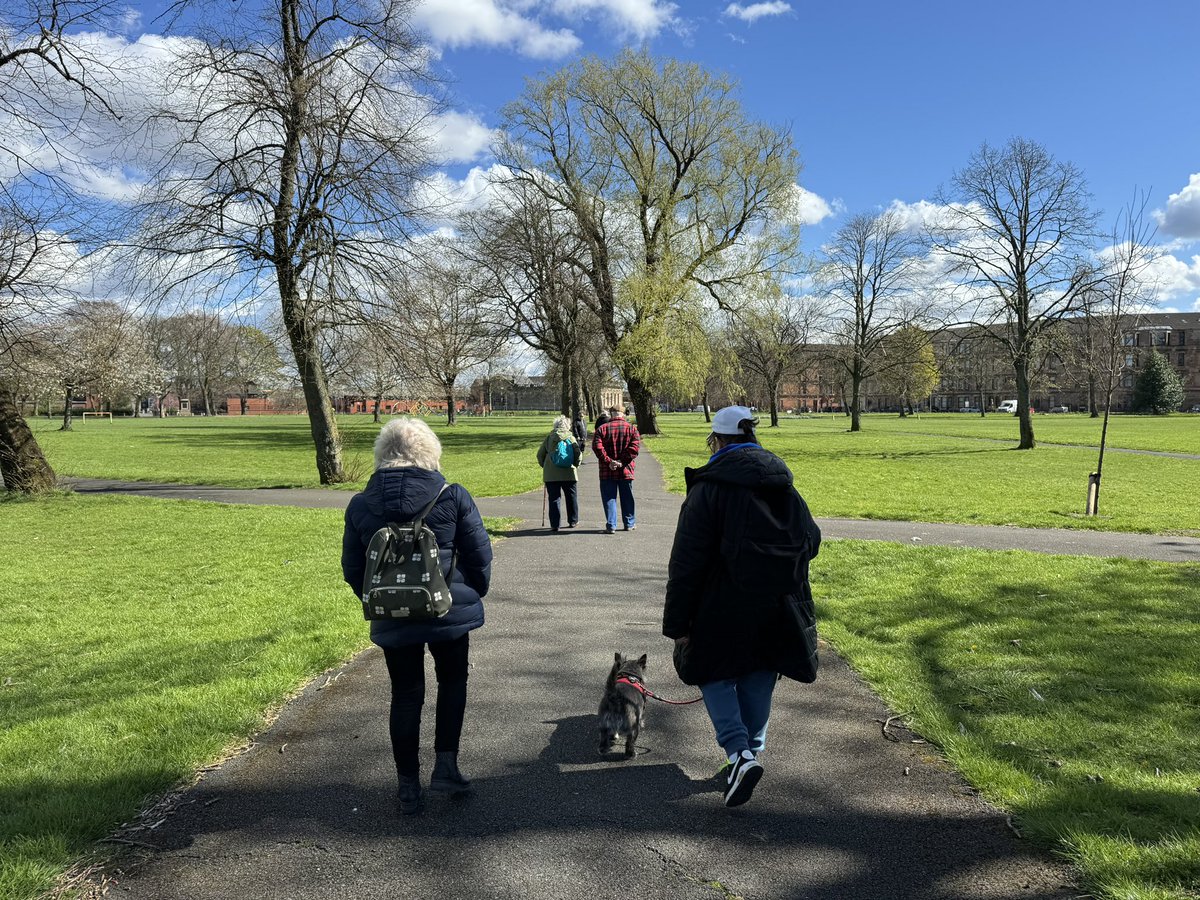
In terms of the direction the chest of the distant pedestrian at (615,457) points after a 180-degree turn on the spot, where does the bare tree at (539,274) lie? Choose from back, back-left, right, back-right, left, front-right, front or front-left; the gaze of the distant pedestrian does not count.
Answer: back

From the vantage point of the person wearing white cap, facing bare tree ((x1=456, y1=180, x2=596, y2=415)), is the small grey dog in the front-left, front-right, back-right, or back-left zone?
front-left

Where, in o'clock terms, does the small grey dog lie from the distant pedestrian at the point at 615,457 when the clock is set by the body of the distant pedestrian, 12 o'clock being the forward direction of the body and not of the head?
The small grey dog is roughly at 6 o'clock from the distant pedestrian.

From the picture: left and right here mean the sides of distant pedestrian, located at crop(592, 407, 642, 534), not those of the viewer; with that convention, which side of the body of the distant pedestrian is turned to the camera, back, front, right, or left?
back

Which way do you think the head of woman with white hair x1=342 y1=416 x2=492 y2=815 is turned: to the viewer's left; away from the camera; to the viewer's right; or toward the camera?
away from the camera

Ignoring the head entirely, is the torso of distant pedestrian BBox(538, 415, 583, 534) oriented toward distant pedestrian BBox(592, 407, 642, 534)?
no

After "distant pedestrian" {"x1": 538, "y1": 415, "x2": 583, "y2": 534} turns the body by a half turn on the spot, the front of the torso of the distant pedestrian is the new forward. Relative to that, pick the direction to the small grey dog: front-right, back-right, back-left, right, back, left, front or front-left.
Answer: front

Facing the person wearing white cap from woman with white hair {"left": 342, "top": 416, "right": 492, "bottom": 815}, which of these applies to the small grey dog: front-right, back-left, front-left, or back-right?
front-left

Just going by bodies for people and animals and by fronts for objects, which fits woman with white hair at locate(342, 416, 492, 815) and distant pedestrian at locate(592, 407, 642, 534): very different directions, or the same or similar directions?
same or similar directions

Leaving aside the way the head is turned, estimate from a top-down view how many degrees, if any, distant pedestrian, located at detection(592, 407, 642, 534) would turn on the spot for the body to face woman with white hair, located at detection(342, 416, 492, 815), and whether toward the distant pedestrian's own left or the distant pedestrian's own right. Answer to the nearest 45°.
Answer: approximately 180°

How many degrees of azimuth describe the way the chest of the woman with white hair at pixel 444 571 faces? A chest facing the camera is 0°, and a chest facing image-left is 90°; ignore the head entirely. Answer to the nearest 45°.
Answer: approximately 180°

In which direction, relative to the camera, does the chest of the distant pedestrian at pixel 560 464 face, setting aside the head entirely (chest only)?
away from the camera

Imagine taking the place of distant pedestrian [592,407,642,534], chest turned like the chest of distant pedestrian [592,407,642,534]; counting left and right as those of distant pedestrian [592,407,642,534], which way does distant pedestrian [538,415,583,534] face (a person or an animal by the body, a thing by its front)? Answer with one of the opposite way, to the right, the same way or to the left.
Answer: the same way

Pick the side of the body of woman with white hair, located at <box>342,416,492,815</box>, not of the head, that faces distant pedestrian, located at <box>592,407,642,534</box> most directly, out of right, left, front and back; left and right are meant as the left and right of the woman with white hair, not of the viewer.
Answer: front

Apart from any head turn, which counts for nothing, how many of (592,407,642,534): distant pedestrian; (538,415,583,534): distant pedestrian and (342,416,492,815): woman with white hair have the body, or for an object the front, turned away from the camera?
3

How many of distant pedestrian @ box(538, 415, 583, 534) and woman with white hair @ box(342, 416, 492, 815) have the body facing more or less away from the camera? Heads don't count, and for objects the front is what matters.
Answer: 2

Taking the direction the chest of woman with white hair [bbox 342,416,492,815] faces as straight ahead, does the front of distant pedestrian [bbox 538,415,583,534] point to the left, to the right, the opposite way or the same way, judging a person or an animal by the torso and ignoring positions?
the same way

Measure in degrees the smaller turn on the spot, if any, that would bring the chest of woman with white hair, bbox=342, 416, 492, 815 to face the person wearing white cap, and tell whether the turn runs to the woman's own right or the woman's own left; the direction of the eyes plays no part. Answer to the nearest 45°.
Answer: approximately 90° to the woman's own right
